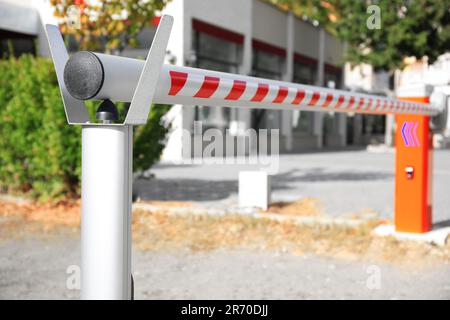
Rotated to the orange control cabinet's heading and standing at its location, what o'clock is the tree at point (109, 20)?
The tree is roughly at 4 o'clock from the orange control cabinet.

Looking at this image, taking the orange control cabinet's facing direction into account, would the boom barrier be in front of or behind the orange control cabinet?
in front

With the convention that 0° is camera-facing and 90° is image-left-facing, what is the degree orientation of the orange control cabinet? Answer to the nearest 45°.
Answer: approximately 0°

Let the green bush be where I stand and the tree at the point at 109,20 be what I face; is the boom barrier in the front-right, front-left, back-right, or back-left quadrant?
back-right

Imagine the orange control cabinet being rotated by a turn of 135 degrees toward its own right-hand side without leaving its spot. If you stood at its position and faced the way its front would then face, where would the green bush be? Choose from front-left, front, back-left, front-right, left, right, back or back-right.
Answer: front-left

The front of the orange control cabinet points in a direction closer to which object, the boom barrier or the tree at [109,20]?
the boom barrier

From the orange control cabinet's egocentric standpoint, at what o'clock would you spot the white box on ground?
The white box on ground is roughly at 4 o'clock from the orange control cabinet.
